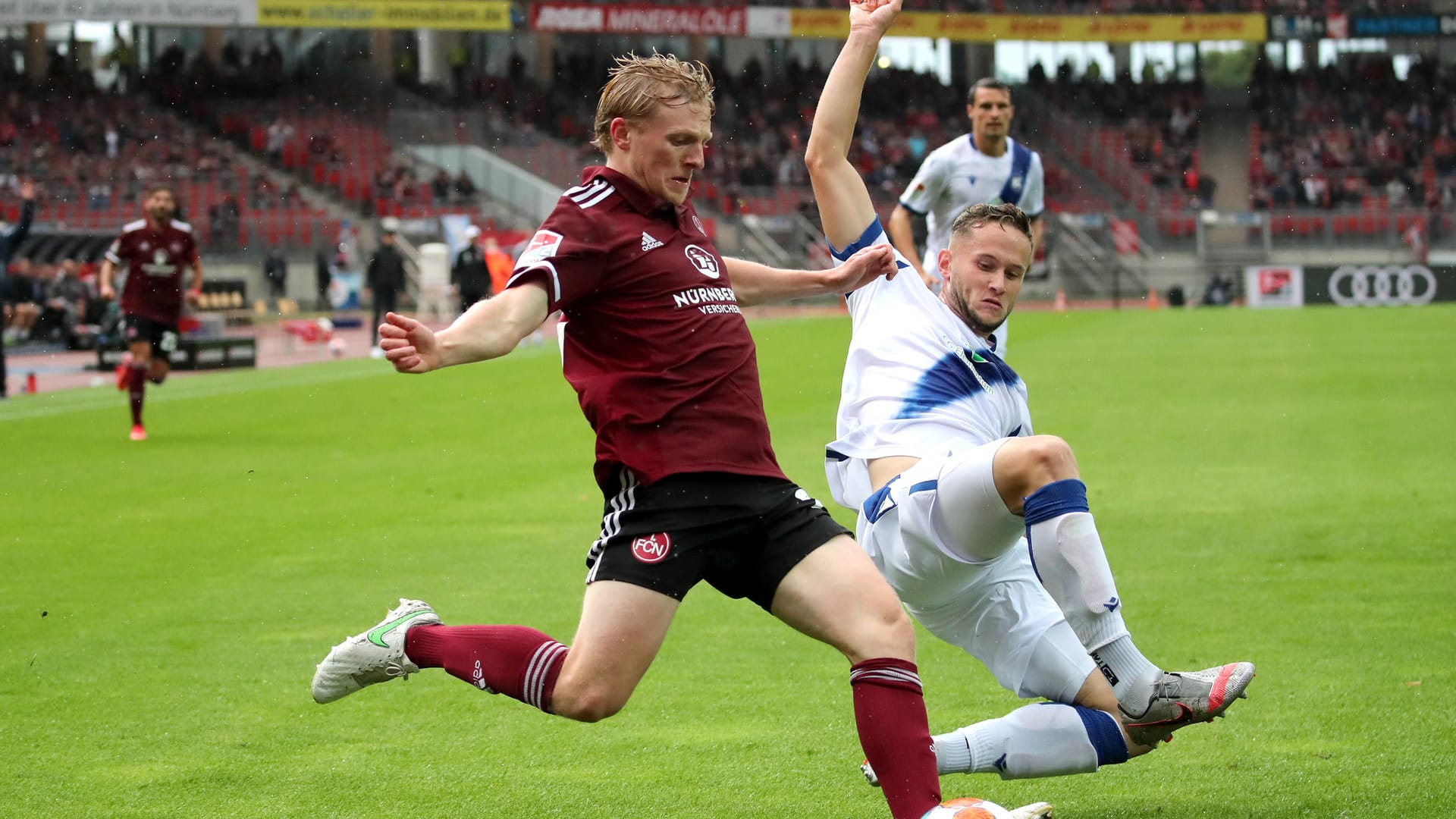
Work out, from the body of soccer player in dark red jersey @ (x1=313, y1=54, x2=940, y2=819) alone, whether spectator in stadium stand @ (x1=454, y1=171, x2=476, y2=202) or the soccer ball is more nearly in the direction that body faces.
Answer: the soccer ball

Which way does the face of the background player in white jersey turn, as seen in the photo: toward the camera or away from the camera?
toward the camera

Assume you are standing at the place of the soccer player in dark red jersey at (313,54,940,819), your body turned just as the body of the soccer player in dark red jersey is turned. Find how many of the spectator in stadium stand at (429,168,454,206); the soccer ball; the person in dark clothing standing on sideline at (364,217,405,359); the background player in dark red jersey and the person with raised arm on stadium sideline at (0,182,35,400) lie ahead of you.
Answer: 1

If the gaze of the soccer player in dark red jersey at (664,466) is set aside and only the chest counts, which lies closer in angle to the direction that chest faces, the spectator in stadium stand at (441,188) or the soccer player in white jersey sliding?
the soccer player in white jersey sliding

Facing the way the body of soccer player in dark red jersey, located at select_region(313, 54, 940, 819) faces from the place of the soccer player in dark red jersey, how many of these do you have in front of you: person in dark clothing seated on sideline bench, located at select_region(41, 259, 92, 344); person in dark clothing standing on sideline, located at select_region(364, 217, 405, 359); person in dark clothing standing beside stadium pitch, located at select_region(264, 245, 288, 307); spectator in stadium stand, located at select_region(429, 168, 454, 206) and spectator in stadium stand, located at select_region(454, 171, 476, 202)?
0

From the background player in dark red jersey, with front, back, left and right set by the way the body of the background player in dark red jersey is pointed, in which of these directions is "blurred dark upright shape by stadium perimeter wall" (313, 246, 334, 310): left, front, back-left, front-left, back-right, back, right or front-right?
back

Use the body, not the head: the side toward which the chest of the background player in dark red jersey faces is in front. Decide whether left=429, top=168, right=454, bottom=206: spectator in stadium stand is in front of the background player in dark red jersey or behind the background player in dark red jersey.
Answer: behind

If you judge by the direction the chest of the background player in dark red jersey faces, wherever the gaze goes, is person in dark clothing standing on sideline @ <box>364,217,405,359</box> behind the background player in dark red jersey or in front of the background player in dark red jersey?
behind

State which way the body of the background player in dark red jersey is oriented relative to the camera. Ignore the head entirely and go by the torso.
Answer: toward the camera

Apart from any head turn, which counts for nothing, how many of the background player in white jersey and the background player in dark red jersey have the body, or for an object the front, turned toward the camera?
2

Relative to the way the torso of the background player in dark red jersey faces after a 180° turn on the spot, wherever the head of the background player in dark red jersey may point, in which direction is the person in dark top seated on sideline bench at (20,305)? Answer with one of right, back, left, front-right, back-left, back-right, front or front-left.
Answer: front

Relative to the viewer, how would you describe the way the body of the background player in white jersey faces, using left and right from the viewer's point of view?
facing the viewer

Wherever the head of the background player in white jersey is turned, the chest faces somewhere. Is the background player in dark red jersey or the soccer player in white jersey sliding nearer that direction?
the soccer player in white jersey sliding

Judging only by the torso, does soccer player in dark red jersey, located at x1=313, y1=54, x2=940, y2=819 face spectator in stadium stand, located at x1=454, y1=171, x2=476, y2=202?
no

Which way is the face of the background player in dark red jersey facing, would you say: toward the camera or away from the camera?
toward the camera

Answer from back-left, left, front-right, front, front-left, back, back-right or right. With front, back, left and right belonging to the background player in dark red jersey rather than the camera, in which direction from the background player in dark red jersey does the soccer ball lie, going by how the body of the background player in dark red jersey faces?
front

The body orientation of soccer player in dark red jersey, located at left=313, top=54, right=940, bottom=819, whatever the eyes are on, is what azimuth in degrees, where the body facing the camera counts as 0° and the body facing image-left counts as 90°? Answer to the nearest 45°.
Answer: approximately 315°
